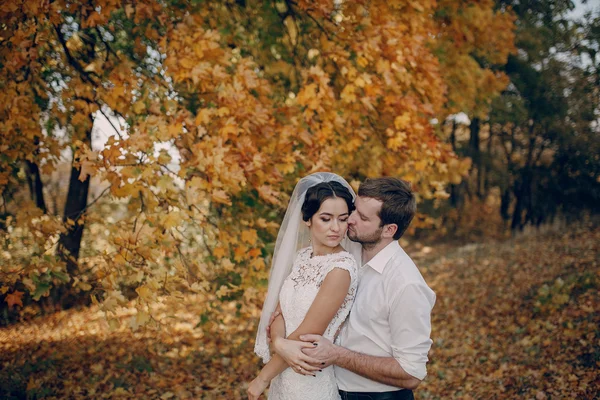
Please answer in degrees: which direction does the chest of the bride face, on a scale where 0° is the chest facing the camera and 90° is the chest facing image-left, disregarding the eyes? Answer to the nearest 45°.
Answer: approximately 45°

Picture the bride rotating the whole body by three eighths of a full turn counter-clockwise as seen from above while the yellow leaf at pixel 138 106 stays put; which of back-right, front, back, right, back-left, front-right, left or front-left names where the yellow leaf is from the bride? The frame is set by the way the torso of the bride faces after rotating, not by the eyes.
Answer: back-left
